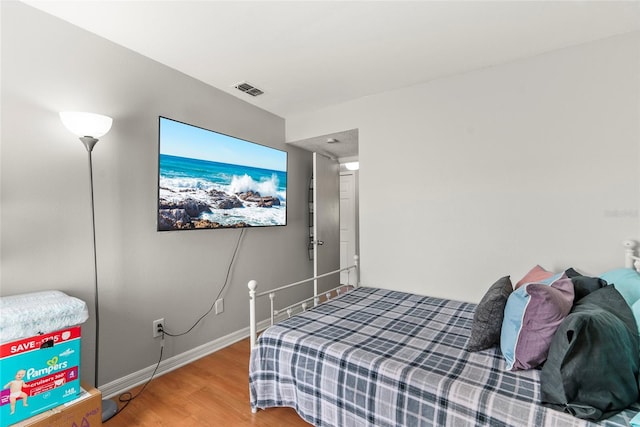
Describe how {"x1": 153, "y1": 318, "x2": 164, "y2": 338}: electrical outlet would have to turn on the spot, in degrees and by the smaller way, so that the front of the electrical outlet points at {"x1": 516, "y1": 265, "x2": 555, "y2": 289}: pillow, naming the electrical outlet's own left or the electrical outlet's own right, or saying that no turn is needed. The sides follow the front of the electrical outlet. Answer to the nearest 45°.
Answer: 0° — it already faces it

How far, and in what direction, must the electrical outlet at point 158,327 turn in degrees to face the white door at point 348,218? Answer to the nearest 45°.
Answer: approximately 90° to its left

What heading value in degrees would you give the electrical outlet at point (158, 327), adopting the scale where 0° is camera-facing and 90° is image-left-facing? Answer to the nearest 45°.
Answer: approximately 315°

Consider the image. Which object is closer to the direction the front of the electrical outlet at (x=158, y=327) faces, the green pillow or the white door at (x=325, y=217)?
the green pillow

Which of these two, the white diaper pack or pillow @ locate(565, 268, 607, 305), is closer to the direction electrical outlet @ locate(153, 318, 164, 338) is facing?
the pillow

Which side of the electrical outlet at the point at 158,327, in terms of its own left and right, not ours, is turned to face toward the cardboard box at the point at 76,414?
right

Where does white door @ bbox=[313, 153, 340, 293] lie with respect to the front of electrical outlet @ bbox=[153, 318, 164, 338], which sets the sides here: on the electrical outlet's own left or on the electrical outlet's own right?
on the electrical outlet's own left

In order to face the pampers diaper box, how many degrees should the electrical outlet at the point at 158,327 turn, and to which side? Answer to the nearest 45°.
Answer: approximately 90° to its right

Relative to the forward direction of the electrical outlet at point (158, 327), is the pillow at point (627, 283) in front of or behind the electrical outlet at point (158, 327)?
in front
